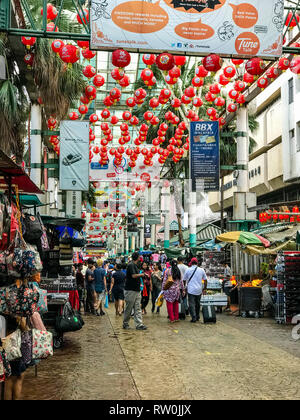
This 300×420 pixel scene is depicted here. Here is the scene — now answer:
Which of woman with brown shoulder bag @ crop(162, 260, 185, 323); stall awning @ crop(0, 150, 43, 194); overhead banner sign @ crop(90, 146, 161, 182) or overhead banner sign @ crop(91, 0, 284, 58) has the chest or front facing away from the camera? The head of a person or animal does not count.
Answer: the woman with brown shoulder bag

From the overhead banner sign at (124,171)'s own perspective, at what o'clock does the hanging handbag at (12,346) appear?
The hanging handbag is roughly at 12 o'clock from the overhead banner sign.

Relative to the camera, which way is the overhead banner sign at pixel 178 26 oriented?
toward the camera

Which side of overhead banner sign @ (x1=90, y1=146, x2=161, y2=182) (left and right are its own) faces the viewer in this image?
front

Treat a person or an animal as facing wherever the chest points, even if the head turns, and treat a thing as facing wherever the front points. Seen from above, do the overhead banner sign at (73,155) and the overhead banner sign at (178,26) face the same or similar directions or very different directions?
same or similar directions

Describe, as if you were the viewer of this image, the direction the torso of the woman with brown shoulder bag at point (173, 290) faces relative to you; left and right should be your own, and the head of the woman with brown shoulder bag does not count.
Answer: facing away from the viewer

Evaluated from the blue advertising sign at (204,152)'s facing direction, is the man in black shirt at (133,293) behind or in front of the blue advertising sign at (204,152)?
in front
